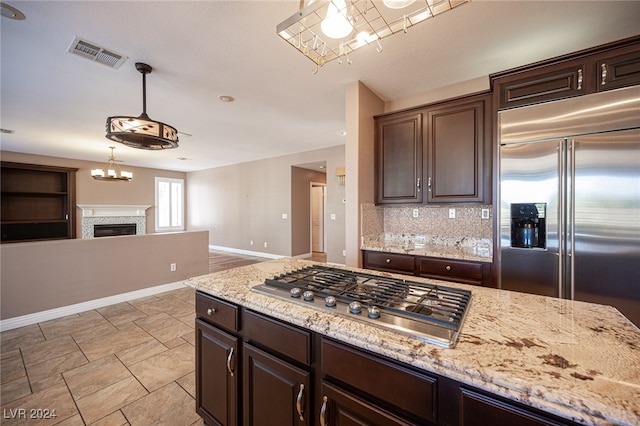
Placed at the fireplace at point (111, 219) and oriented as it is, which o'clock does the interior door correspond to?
The interior door is roughly at 10 o'clock from the fireplace.

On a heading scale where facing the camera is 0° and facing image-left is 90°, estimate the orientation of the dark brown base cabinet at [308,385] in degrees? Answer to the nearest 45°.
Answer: approximately 45°

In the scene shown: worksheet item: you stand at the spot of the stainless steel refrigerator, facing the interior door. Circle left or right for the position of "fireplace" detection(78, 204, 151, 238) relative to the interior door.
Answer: left

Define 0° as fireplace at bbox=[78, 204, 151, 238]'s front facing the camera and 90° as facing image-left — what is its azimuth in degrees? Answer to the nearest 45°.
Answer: approximately 0°

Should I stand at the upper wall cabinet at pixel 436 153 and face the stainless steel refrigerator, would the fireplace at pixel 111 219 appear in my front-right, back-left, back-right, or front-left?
back-right

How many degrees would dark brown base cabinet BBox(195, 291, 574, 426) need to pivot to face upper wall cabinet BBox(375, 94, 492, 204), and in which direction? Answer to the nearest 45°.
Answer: approximately 180°

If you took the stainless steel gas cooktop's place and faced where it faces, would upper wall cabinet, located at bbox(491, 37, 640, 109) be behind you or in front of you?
behind
